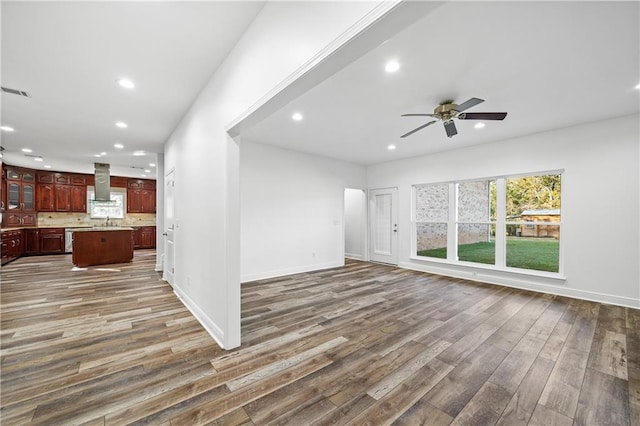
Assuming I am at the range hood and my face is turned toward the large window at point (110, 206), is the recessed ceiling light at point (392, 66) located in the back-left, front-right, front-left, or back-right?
back-right

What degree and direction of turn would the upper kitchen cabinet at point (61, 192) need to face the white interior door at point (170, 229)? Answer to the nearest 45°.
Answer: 0° — it already faces it

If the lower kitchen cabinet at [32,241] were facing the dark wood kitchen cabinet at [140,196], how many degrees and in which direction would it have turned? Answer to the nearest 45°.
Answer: approximately 90° to its left

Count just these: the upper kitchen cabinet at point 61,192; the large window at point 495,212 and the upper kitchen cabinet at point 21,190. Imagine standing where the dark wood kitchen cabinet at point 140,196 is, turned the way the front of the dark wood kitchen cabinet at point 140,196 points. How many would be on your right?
2

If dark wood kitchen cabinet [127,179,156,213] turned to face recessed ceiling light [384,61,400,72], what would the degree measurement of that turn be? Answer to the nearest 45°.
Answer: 0° — it already faces it

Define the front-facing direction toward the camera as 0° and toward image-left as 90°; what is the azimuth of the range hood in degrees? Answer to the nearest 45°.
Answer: approximately 0°

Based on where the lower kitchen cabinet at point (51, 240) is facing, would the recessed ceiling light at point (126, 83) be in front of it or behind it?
in front

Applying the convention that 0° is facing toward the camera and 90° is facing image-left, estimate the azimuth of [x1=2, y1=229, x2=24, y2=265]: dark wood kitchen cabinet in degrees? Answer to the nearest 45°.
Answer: approximately 315°

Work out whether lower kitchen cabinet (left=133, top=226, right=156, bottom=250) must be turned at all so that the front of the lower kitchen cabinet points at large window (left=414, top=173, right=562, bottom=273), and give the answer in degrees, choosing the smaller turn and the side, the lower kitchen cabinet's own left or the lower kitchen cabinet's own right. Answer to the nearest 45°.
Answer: approximately 45° to the lower kitchen cabinet's own left
